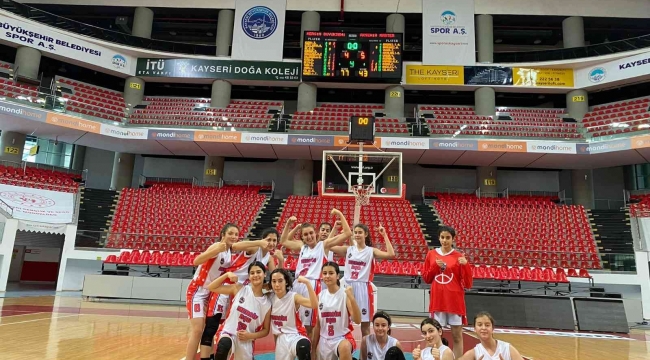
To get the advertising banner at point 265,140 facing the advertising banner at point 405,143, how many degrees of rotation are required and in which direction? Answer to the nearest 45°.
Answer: approximately 90° to its left

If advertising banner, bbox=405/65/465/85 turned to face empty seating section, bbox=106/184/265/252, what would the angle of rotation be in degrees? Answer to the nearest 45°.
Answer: approximately 45° to its right

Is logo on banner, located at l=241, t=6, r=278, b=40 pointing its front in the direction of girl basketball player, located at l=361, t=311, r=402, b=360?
yes

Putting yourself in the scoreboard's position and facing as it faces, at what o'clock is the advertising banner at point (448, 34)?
The advertising banner is roughly at 8 o'clock from the scoreboard.

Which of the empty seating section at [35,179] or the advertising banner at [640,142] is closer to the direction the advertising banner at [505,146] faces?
the empty seating section

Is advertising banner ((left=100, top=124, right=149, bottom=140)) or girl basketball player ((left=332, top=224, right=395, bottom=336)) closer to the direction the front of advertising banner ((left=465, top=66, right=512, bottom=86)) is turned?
the girl basketball player

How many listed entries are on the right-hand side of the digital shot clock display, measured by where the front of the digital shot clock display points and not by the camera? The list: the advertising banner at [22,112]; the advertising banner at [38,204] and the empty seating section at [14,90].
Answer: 3
